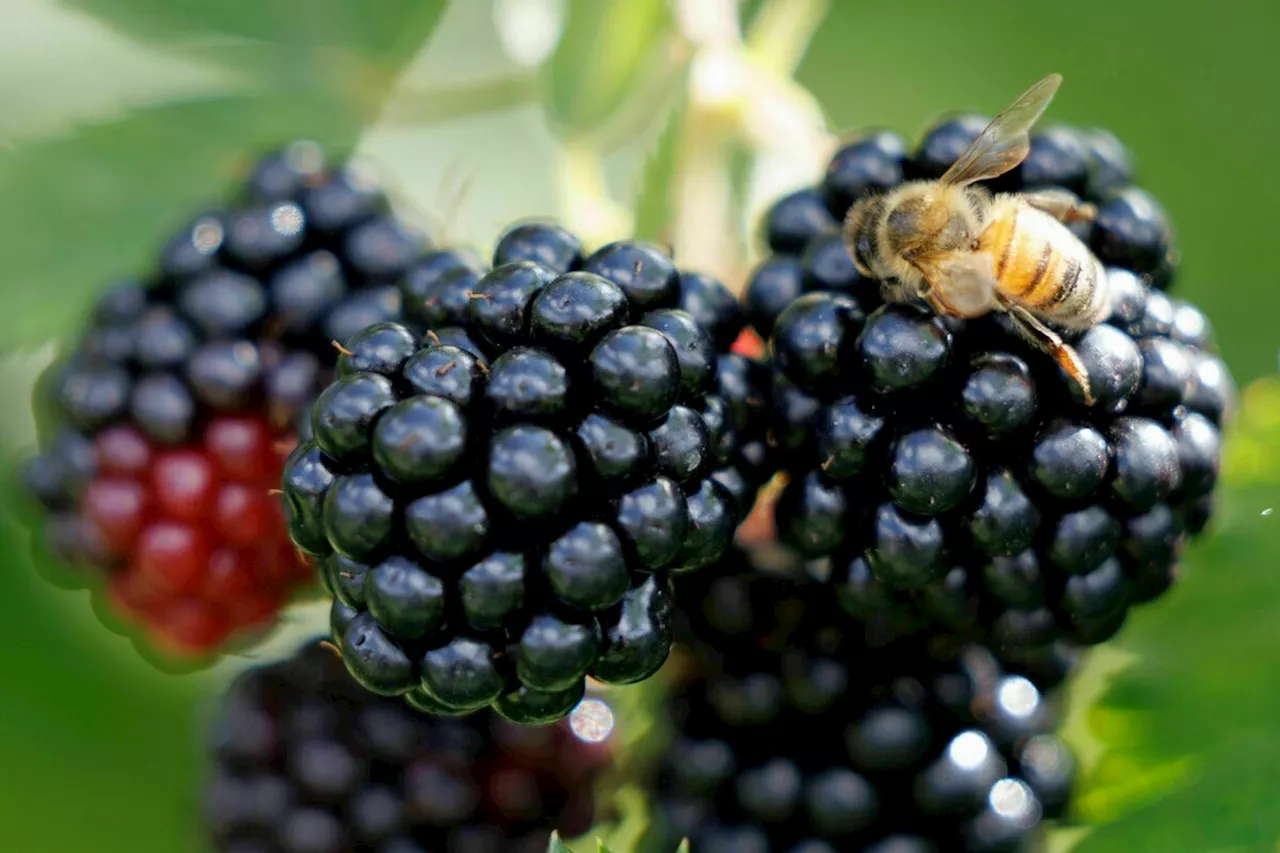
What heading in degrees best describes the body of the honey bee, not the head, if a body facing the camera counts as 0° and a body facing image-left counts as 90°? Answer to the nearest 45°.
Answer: approximately 90°

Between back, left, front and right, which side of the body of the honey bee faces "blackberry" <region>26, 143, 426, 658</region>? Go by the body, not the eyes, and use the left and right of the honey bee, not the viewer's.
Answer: front

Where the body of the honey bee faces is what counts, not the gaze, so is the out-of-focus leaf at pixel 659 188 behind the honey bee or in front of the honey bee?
in front

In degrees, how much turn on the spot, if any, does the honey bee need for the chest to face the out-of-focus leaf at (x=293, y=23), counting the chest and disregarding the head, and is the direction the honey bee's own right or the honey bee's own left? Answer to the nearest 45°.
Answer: approximately 45° to the honey bee's own right

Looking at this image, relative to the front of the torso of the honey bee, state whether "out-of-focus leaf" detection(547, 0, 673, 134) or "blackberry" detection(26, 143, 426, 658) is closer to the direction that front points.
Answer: the blackberry

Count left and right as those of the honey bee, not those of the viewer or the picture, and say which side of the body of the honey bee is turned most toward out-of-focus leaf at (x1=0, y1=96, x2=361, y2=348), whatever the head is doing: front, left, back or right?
front
